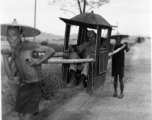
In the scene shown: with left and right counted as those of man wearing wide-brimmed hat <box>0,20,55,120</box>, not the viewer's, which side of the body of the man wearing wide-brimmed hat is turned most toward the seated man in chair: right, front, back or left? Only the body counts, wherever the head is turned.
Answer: back

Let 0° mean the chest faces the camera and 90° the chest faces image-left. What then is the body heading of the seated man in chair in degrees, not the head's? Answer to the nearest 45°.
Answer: approximately 45°

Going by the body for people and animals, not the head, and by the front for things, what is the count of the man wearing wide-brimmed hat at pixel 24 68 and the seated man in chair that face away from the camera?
0

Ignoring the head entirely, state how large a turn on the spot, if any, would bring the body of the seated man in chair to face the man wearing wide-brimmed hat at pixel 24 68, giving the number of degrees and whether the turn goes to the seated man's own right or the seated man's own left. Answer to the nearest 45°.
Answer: approximately 45° to the seated man's own left
